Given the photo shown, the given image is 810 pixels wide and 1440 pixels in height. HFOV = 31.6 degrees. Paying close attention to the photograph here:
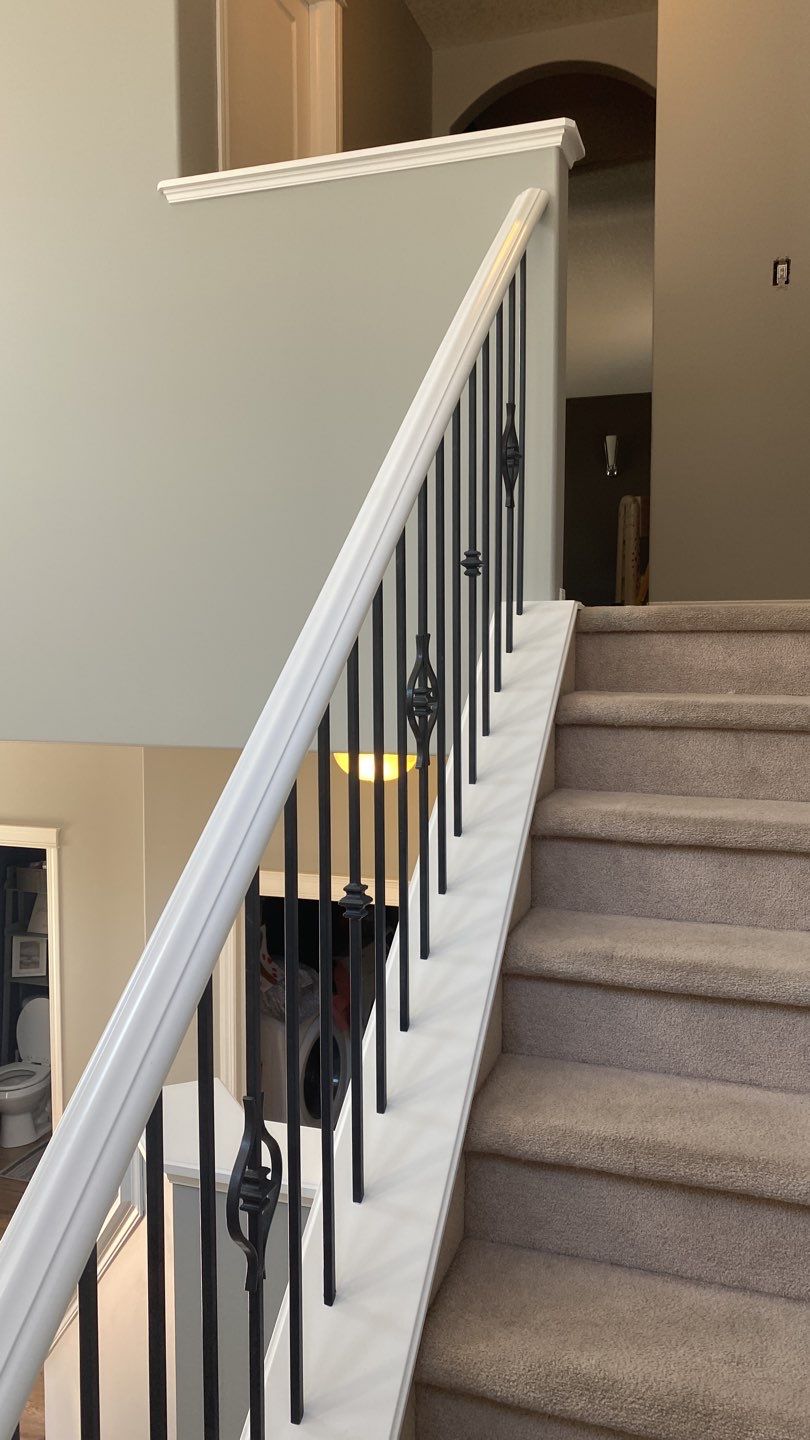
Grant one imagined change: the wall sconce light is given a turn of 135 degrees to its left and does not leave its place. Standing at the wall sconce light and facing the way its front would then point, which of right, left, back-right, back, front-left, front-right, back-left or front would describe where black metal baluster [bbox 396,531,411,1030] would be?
back-right

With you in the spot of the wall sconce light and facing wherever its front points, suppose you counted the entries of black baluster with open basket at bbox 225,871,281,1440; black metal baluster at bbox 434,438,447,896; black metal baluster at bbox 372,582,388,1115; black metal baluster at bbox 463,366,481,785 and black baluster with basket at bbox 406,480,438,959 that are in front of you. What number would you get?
5

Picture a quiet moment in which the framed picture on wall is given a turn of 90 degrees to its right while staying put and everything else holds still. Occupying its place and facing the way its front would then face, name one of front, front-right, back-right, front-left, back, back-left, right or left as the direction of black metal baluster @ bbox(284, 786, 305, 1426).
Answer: left

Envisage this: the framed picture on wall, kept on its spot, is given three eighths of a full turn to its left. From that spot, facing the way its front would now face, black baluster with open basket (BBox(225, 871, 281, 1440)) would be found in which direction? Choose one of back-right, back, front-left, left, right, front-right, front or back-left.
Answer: back-right

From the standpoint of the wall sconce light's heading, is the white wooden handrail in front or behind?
in front

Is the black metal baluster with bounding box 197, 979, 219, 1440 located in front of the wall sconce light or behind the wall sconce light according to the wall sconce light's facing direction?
in front

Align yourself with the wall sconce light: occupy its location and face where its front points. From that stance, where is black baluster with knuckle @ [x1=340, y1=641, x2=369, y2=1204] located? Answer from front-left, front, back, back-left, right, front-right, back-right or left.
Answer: front

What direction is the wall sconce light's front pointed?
toward the camera

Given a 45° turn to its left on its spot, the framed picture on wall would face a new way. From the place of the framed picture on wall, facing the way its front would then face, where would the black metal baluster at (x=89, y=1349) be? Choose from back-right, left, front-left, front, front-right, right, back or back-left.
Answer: front-right

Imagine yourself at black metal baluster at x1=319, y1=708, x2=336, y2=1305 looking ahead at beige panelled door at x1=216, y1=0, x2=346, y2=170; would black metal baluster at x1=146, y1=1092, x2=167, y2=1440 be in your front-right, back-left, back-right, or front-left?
back-left

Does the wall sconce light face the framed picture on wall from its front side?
no

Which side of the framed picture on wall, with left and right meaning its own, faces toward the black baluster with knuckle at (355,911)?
front

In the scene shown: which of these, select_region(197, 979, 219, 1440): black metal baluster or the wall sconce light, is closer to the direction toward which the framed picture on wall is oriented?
the black metal baluster

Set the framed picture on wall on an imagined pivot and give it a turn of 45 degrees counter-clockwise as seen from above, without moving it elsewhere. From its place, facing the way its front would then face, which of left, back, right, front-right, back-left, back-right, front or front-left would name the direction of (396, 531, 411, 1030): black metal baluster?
front-right

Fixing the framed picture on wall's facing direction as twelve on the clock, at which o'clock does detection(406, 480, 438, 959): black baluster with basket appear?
The black baluster with basket is roughly at 12 o'clock from the framed picture on wall.

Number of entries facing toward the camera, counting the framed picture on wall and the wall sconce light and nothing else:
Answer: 2

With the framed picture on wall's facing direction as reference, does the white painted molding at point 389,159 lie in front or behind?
in front
